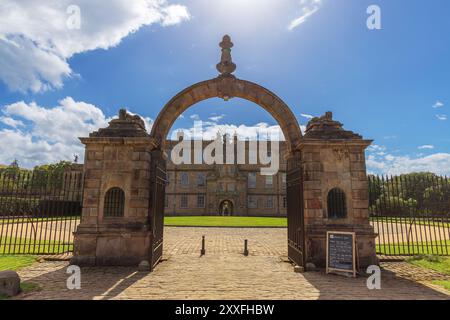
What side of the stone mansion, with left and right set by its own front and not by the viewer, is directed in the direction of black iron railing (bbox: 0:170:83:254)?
front

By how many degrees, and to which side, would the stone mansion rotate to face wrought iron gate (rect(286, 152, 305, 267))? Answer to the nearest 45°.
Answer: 0° — it already faces it

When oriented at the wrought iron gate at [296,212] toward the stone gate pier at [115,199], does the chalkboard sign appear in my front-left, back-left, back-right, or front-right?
back-left

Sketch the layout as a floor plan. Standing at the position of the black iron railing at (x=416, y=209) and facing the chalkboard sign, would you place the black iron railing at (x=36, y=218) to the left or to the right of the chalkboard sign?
right

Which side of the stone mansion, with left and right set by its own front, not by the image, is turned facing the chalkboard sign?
front

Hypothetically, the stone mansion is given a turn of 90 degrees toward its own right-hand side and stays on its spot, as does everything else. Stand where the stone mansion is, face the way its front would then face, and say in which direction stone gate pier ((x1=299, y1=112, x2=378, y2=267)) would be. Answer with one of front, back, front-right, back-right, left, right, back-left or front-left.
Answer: left

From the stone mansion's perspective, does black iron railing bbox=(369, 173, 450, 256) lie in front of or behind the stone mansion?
in front

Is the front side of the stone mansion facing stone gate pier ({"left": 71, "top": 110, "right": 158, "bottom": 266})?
yes

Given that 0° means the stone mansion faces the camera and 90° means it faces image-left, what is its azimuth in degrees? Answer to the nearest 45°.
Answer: approximately 0°

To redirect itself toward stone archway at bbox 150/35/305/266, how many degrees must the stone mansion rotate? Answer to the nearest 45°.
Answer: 0° — it already faces it
